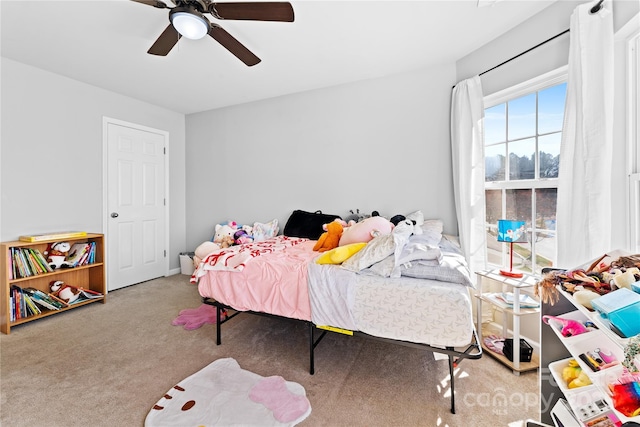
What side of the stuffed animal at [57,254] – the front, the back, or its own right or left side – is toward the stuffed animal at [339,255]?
front

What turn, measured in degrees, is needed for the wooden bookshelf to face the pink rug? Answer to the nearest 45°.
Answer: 0° — it already faces it

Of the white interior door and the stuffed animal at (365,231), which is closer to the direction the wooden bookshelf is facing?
the stuffed animal

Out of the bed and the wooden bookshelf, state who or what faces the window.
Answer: the wooden bookshelf

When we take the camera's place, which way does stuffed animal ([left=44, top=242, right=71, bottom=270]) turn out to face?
facing the viewer and to the right of the viewer

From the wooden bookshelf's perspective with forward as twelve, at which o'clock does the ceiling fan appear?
The ceiling fan is roughly at 1 o'clock from the wooden bookshelf.

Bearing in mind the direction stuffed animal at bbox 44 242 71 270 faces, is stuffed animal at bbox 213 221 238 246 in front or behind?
in front

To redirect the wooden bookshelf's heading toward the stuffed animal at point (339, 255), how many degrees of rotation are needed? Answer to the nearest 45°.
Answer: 0° — it already faces it

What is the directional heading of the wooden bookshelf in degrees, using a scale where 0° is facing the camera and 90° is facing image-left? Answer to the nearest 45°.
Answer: approximately 315°

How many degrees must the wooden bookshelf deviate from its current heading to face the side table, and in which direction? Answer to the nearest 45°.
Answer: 0° — it already faces it

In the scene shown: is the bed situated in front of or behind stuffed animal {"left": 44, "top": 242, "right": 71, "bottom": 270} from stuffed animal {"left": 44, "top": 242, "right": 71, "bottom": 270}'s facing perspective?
in front

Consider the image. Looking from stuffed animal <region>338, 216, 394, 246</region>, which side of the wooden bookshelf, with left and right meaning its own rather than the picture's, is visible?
front
